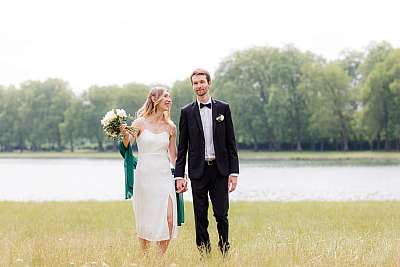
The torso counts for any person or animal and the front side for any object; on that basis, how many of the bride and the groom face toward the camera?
2

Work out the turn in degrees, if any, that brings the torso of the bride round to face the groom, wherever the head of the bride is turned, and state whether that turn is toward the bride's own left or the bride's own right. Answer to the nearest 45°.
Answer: approximately 45° to the bride's own left

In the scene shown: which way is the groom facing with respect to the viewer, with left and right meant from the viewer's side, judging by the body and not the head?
facing the viewer

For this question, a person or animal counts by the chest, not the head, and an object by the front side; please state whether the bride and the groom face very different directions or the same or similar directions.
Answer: same or similar directions

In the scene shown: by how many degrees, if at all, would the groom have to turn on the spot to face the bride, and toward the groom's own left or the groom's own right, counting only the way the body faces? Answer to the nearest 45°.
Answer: approximately 135° to the groom's own right

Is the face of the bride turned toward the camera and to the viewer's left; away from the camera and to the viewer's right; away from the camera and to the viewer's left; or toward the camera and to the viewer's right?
toward the camera and to the viewer's right

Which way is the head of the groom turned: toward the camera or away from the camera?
toward the camera
